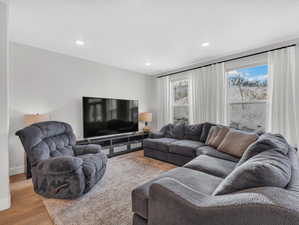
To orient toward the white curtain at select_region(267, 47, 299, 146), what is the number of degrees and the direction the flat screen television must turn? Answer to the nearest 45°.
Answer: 0° — it already faces it

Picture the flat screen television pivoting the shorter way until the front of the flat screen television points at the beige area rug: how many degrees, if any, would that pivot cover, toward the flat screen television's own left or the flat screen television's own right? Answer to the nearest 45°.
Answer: approximately 45° to the flat screen television's own right

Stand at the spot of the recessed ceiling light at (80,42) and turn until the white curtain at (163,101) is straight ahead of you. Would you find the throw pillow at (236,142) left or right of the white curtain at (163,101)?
right

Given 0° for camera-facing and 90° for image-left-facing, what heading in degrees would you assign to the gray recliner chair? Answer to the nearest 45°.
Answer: approximately 315°

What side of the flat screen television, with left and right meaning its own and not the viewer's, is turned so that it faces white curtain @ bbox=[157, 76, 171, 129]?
left

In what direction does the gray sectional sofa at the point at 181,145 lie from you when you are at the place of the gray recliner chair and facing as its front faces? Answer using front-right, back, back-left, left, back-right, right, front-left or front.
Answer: front-left

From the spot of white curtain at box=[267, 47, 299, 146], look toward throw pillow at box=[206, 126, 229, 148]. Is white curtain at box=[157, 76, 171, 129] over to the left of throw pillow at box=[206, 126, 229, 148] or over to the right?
right

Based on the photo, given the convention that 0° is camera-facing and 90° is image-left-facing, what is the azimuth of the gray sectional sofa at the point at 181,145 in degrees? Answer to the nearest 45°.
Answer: approximately 45°

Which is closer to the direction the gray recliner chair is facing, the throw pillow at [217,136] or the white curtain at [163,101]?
the throw pillow
